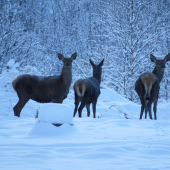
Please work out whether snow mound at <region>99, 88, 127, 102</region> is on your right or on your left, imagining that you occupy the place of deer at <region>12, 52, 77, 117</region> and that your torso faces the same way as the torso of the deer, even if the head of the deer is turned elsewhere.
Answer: on your left

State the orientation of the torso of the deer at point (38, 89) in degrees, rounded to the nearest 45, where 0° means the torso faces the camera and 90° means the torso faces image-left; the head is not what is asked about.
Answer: approximately 270°
